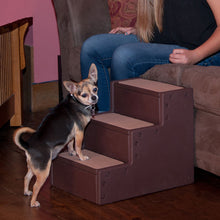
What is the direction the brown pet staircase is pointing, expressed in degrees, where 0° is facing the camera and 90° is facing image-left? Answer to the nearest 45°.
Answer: approximately 45°

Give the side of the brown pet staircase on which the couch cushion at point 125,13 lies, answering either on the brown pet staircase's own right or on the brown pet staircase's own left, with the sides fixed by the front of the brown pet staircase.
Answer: on the brown pet staircase's own right
